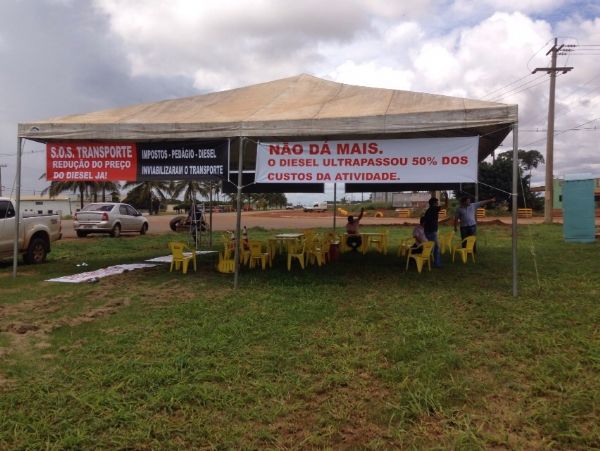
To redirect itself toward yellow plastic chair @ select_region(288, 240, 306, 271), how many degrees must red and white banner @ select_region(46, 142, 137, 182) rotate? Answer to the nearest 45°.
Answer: approximately 90° to its left

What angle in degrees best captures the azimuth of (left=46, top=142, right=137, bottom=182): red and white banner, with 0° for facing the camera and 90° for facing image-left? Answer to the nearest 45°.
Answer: approximately 0°

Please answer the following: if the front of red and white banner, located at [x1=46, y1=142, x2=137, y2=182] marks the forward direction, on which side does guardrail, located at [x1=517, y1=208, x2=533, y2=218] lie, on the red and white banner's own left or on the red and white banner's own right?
on the red and white banner's own left
